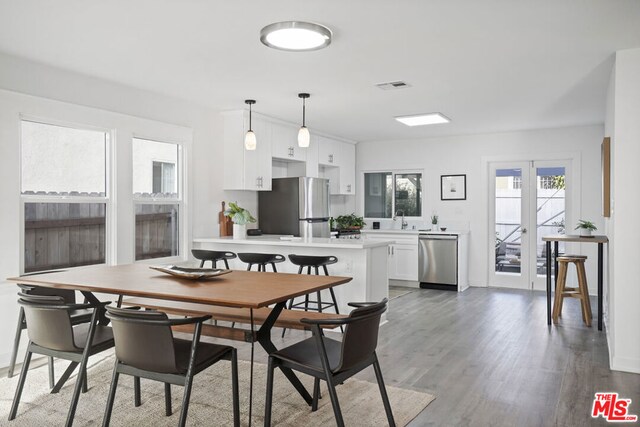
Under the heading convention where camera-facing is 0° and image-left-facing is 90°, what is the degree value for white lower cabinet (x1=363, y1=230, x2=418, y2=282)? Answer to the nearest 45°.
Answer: approximately 0°

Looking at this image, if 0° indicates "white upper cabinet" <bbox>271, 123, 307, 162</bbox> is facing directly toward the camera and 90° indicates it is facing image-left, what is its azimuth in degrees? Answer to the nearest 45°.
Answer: approximately 315°

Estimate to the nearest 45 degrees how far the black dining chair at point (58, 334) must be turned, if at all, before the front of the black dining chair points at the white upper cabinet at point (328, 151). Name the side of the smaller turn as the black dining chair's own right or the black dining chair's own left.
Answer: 0° — it already faces it

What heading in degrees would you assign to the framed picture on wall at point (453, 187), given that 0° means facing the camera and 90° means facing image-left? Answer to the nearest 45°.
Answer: approximately 0°

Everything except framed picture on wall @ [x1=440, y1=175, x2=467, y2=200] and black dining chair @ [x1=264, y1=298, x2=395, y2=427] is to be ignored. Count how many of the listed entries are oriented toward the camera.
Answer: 1

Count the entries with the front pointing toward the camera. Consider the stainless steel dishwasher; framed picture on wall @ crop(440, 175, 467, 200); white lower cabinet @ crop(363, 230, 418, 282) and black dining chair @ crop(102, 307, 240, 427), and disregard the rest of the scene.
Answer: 3

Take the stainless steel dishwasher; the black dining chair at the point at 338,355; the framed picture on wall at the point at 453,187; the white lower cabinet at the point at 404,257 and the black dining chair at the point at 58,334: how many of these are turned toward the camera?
3

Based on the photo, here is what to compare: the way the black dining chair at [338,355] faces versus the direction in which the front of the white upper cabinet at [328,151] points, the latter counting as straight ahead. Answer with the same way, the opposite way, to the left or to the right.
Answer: the opposite way

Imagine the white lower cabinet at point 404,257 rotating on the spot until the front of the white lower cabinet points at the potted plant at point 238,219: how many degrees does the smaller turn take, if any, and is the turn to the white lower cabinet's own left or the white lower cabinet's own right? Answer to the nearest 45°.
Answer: approximately 45° to the white lower cabinet's own right
